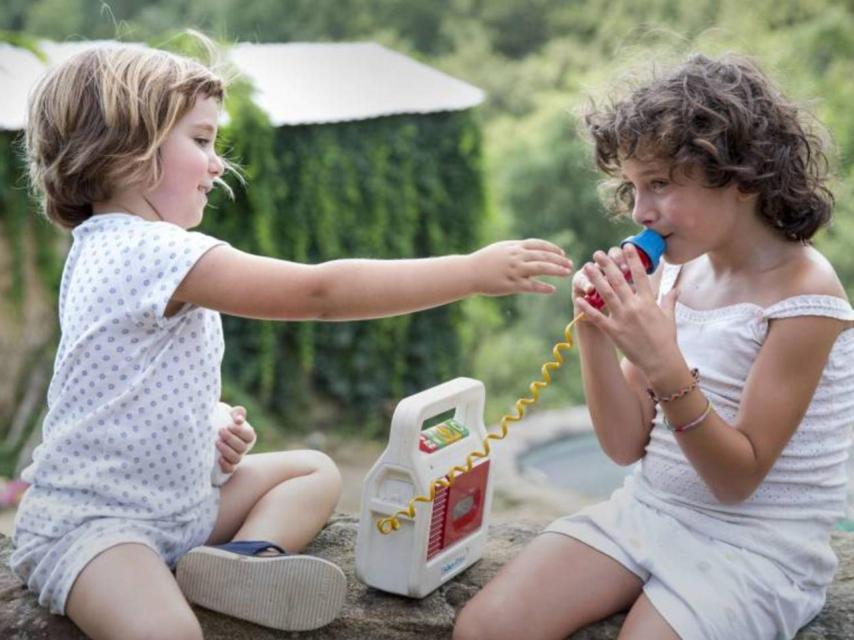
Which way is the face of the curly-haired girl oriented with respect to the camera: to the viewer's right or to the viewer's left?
to the viewer's left

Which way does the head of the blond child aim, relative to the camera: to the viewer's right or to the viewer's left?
to the viewer's right

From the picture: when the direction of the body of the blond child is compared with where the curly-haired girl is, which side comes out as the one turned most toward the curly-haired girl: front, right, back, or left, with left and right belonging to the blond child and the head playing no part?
front

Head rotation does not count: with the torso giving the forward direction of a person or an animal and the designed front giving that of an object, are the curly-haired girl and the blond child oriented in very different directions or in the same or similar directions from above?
very different directions

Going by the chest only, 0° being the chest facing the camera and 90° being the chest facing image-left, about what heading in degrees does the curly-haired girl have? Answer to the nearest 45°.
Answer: approximately 45°

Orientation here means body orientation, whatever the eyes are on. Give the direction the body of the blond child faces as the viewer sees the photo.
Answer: to the viewer's right
